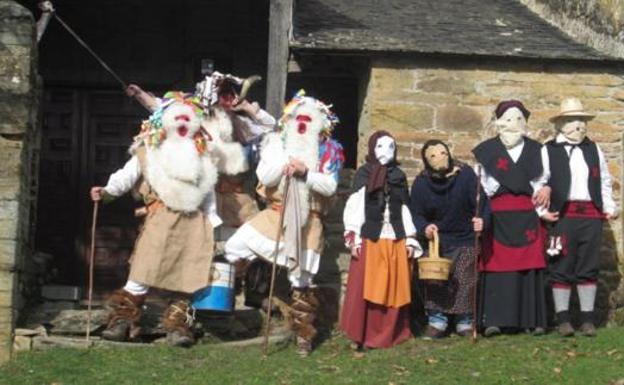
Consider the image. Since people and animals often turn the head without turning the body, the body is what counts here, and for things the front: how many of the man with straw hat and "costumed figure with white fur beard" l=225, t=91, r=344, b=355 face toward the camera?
2

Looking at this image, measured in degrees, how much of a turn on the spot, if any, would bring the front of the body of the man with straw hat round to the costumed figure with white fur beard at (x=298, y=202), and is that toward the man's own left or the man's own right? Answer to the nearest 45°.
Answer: approximately 90° to the man's own right

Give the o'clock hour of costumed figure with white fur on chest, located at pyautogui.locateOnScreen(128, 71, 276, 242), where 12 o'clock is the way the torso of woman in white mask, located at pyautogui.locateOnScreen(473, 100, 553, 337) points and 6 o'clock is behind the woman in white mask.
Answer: The costumed figure with white fur on chest is roughly at 3 o'clock from the woman in white mask.

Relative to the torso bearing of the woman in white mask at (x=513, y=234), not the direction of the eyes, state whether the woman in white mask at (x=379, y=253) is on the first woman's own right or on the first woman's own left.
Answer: on the first woman's own right

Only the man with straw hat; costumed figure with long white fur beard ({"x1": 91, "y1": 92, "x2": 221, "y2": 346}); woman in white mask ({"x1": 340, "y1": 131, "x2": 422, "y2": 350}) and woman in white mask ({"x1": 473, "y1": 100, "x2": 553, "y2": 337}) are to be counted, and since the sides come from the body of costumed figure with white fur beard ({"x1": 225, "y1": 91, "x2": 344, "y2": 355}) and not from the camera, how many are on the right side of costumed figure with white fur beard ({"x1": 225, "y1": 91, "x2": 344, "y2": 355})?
1

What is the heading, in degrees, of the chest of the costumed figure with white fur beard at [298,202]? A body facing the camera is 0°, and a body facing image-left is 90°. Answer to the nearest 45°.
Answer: approximately 0°

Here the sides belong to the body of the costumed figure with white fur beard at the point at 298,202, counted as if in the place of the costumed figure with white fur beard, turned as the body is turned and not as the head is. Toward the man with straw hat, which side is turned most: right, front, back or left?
left

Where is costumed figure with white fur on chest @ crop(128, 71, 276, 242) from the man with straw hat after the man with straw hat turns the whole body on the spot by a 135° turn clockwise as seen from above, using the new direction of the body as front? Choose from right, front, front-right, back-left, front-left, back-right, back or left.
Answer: front-left

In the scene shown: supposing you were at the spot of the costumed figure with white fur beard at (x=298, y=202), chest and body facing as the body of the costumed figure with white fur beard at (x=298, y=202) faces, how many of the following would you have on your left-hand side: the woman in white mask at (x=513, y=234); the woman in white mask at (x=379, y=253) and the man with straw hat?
3

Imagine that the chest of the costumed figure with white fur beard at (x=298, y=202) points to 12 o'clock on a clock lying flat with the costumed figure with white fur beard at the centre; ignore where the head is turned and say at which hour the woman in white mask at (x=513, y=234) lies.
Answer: The woman in white mask is roughly at 9 o'clock from the costumed figure with white fur beard.

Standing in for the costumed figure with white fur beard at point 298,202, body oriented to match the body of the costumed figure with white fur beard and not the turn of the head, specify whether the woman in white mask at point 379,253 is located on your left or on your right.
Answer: on your left

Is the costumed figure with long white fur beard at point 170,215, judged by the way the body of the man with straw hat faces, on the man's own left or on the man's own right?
on the man's own right
